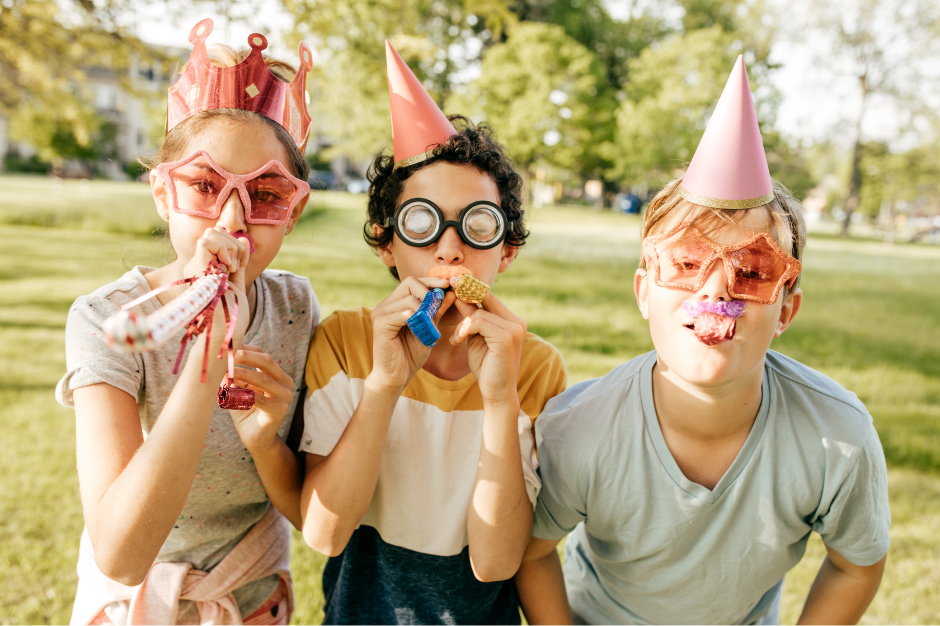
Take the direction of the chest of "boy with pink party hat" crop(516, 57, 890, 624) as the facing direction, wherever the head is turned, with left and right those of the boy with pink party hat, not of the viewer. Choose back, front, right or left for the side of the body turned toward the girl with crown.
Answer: right

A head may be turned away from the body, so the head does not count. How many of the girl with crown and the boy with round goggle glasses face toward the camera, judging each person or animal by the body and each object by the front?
2

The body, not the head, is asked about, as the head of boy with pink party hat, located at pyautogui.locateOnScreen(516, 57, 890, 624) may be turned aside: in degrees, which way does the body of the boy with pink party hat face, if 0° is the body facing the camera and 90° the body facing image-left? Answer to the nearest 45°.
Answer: approximately 0°

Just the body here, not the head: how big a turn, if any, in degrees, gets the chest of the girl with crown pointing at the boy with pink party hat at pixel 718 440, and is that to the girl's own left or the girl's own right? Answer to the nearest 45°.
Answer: approximately 90° to the girl's own left

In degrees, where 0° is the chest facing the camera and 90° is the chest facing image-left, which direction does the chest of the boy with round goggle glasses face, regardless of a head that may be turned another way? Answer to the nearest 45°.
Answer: approximately 0°

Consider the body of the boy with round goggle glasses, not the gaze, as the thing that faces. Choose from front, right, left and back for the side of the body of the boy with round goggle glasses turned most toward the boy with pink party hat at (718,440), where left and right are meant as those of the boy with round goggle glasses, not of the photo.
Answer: left

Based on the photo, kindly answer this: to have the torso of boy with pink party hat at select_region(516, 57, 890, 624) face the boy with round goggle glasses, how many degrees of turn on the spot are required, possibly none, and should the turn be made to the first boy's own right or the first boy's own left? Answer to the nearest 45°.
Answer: approximately 90° to the first boy's own right

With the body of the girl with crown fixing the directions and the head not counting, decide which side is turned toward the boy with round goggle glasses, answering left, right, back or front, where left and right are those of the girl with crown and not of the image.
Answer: left

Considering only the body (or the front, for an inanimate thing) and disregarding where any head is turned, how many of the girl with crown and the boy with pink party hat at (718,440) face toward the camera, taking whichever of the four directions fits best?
2
